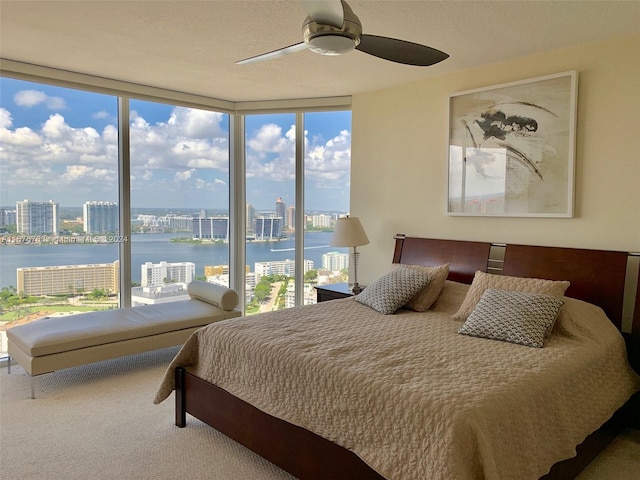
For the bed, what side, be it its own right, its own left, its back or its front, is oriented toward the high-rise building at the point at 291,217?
right

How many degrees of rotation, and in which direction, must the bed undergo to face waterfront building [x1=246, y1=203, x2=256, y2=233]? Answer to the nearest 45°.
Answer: approximately 90° to its right

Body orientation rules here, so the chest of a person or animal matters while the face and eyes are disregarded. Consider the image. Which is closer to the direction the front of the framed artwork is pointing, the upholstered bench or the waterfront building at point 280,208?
the upholstered bench

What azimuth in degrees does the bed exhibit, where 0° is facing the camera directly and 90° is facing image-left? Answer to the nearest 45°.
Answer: approximately 45°

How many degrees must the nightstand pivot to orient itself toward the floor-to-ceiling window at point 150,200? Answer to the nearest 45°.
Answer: approximately 45° to its right

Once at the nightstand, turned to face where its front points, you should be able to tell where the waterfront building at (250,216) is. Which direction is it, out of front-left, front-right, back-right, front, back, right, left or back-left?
right

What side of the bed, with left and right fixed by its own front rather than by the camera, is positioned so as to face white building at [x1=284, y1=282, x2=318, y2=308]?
right

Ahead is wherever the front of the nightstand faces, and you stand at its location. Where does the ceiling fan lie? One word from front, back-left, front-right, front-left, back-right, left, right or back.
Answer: front-left

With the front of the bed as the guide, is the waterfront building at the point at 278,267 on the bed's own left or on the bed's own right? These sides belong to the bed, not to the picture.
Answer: on the bed's own right
